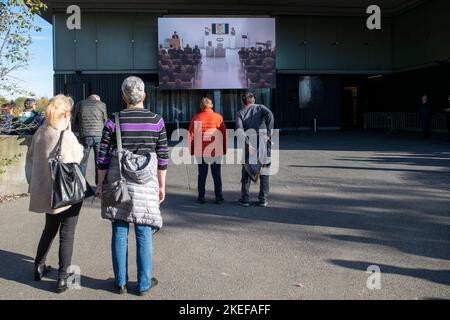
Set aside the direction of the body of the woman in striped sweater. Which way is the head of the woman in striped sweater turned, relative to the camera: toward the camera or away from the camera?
away from the camera

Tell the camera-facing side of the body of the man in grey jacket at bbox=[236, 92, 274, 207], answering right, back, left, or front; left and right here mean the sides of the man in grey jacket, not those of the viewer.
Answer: back

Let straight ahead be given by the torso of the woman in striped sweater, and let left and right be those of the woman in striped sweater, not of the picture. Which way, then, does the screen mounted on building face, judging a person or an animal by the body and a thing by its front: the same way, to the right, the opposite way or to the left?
the opposite way

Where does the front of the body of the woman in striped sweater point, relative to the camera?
away from the camera

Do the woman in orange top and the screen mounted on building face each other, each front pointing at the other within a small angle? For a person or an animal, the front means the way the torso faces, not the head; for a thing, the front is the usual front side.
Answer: yes

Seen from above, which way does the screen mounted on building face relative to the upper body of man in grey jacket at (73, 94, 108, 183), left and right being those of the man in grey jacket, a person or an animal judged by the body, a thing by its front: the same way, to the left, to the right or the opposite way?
the opposite way

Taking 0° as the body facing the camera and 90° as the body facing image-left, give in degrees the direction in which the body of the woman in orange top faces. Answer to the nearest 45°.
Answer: approximately 180°

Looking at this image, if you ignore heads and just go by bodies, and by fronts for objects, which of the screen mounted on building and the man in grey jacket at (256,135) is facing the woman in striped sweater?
the screen mounted on building

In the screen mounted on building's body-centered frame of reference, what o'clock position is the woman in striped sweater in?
The woman in striped sweater is roughly at 12 o'clock from the screen mounted on building.

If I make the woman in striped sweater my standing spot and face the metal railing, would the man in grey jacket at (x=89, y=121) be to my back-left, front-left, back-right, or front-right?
front-left

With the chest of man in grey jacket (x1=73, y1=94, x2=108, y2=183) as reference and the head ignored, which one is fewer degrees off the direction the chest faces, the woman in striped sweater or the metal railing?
the metal railing

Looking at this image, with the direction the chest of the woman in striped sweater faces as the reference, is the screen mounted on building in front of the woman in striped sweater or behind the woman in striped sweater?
in front

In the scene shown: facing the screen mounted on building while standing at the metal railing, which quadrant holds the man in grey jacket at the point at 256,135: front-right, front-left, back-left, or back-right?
front-left

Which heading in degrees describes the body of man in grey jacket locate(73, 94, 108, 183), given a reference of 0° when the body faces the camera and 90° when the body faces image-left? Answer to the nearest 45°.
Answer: approximately 180°
